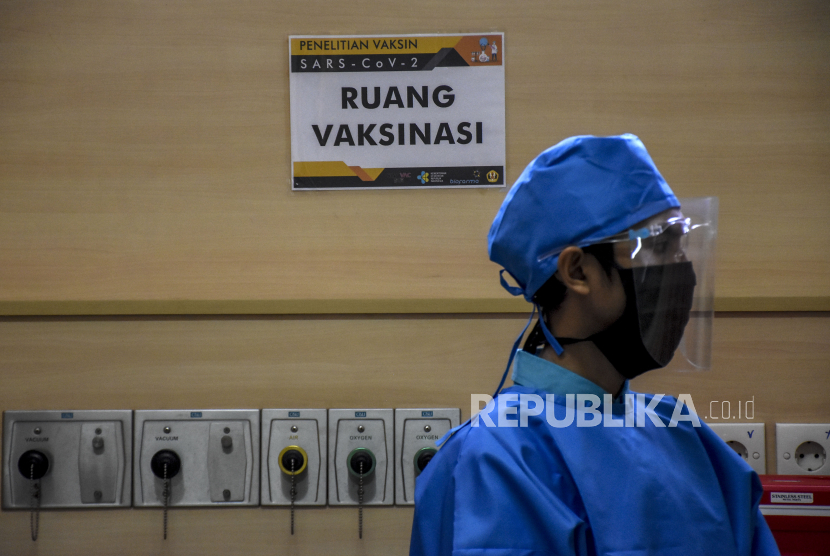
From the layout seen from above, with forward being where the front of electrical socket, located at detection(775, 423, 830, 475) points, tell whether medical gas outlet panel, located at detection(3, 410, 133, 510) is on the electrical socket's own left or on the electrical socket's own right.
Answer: on the electrical socket's own right

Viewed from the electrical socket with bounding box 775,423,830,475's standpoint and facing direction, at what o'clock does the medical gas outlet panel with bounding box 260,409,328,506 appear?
The medical gas outlet panel is roughly at 2 o'clock from the electrical socket.

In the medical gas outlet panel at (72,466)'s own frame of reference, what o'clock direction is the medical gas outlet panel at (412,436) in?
the medical gas outlet panel at (412,436) is roughly at 10 o'clock from the medical gas outlet panel at (72,466).

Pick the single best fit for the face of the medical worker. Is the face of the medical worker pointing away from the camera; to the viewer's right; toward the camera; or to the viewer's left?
to the viewer's right

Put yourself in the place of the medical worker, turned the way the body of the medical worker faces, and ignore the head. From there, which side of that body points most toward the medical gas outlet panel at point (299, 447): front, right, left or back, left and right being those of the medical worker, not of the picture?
back

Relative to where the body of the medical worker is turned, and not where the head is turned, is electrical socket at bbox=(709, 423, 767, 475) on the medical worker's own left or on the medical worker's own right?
on the medical worker's own left

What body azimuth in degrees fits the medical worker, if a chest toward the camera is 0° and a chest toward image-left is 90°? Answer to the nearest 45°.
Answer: approximately 315°

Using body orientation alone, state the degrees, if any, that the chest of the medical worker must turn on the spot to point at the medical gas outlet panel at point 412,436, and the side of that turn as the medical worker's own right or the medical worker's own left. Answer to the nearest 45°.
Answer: approximately 180°

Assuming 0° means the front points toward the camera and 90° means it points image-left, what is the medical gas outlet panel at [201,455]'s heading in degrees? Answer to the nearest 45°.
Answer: approximately 0°

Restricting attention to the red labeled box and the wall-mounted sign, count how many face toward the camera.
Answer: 2
